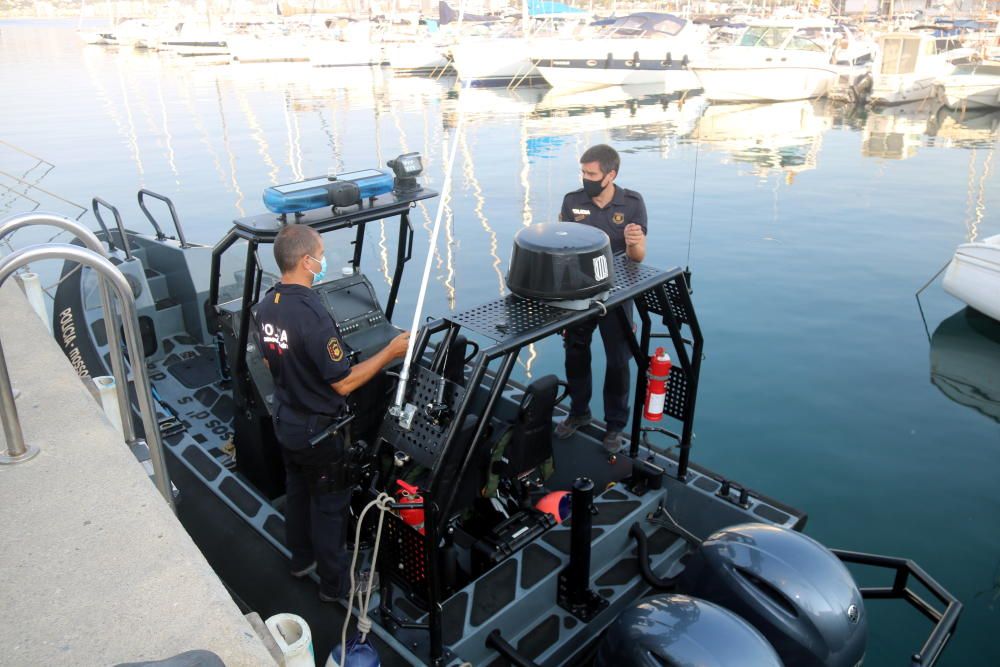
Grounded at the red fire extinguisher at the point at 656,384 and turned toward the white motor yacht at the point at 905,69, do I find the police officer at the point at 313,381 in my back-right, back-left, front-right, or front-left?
back-left

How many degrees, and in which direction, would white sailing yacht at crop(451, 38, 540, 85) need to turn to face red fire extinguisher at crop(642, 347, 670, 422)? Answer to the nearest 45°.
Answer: approximately 90° to its left

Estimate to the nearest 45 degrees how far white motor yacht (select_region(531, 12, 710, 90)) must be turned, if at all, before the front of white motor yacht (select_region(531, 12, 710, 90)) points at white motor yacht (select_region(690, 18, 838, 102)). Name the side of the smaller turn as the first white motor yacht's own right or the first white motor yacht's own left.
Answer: approximately 135° to the first white motor yacht's own left

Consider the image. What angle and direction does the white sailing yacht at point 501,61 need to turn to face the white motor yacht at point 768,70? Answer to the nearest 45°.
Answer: approximately 135° to its left

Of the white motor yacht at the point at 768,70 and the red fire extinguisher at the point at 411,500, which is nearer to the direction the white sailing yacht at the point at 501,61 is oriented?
the red fire extinguisher

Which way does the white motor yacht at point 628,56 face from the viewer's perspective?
to the viewer's left
